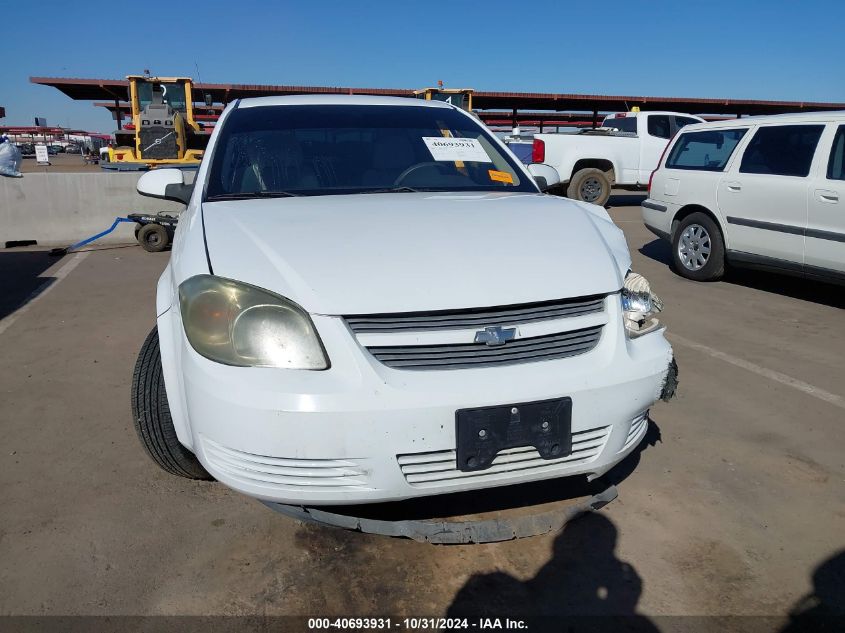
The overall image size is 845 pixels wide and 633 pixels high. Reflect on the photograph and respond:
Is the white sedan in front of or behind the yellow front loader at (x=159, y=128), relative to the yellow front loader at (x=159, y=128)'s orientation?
behind

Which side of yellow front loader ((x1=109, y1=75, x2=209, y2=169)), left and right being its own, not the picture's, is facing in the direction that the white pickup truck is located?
right

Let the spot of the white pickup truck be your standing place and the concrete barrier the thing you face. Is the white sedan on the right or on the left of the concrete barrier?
left

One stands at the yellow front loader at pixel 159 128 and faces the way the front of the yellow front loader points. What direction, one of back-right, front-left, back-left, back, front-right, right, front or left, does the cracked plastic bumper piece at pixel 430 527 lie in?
back

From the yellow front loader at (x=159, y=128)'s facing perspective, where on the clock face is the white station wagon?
The white station wagon is roughly at 5 o'clock from the yellow front loader.

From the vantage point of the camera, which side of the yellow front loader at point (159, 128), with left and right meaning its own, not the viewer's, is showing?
back

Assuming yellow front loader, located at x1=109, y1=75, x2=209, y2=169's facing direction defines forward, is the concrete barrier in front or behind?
behind

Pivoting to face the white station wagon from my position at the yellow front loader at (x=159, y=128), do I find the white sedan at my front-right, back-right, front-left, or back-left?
front-right
